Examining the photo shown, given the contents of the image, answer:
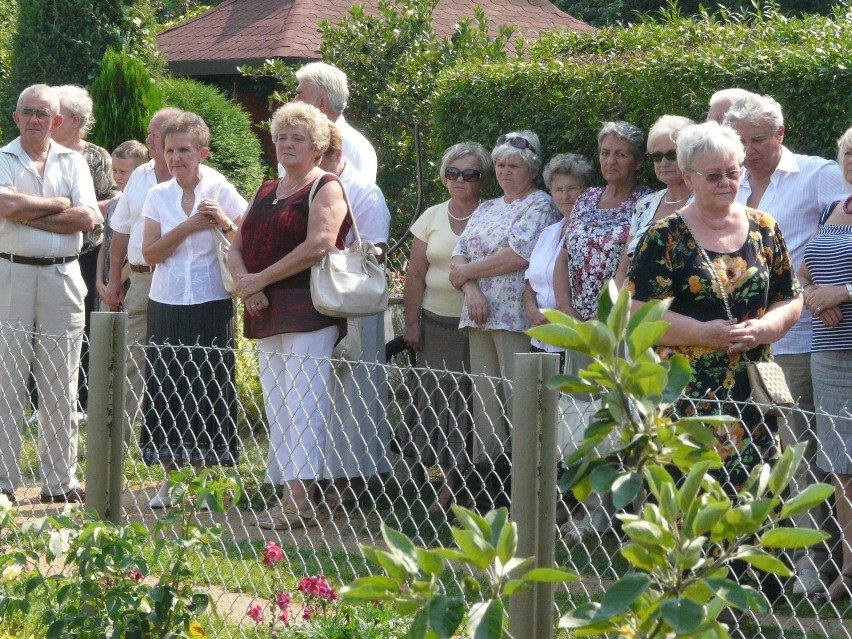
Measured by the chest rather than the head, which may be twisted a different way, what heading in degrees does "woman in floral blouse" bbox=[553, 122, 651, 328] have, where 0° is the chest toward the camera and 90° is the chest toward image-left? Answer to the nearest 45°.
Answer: approximately 45°

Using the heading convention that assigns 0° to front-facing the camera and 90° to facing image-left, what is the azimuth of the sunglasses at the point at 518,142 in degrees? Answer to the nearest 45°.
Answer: approximately 45°

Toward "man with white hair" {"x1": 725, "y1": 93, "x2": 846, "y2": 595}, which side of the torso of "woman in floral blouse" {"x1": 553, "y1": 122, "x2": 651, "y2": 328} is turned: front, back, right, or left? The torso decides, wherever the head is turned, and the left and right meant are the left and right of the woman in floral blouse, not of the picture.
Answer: left

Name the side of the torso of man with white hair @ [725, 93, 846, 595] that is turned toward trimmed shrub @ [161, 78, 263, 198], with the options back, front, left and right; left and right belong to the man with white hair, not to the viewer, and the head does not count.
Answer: right

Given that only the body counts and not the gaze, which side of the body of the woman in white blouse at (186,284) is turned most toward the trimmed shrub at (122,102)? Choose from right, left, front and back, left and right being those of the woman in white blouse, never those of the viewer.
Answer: back

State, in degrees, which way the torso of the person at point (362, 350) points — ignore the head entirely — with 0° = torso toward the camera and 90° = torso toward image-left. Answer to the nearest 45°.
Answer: approximately 90°

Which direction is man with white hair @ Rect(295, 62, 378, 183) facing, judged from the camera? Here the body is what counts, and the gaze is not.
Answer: to the viewer's left

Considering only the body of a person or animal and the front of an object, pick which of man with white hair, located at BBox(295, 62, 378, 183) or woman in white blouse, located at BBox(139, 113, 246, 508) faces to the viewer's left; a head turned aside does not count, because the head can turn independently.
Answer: the man with white hair
